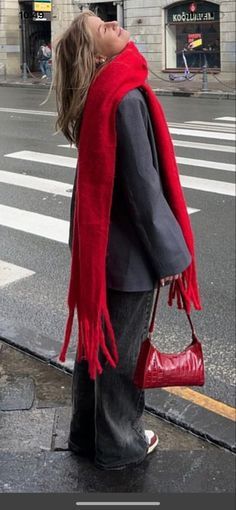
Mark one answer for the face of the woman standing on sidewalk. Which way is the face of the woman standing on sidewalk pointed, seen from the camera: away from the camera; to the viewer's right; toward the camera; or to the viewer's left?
to the viewer's right

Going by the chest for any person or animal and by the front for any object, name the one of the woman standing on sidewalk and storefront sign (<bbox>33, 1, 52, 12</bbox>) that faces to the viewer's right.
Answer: the woman standing on sidewalk

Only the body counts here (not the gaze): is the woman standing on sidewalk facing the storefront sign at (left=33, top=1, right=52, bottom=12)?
no

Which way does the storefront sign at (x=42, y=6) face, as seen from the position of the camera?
facing the viewer

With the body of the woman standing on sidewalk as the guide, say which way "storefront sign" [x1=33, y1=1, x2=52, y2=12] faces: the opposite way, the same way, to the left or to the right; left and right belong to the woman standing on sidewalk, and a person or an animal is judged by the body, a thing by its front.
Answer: to the right

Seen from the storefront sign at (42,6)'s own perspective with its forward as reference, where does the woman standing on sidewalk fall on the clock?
The woman standing on sidewalk is roughly at 12 o'clock from the storefront sign.

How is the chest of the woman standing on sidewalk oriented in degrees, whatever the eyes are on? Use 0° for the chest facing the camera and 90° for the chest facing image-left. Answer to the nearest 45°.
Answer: approximately 270°

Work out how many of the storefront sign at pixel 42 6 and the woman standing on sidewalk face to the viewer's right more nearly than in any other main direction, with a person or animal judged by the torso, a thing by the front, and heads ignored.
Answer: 1
